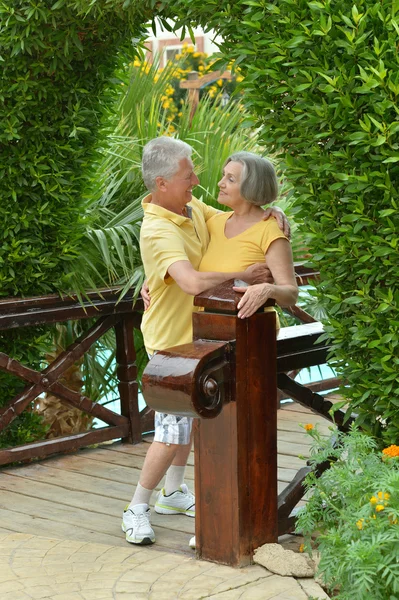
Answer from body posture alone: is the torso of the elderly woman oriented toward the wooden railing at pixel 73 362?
no

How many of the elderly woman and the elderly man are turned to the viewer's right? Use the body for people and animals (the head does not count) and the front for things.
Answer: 1

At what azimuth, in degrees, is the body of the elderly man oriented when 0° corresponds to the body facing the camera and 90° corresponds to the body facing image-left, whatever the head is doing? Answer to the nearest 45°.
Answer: approximately 270°

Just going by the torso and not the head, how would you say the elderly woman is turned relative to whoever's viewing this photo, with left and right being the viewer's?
facing the viewer and to the left of the viewer

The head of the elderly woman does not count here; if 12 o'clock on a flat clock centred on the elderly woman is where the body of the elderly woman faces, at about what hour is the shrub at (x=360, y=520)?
The shrub is roughly at 10 o'clock from the elderly woman.
